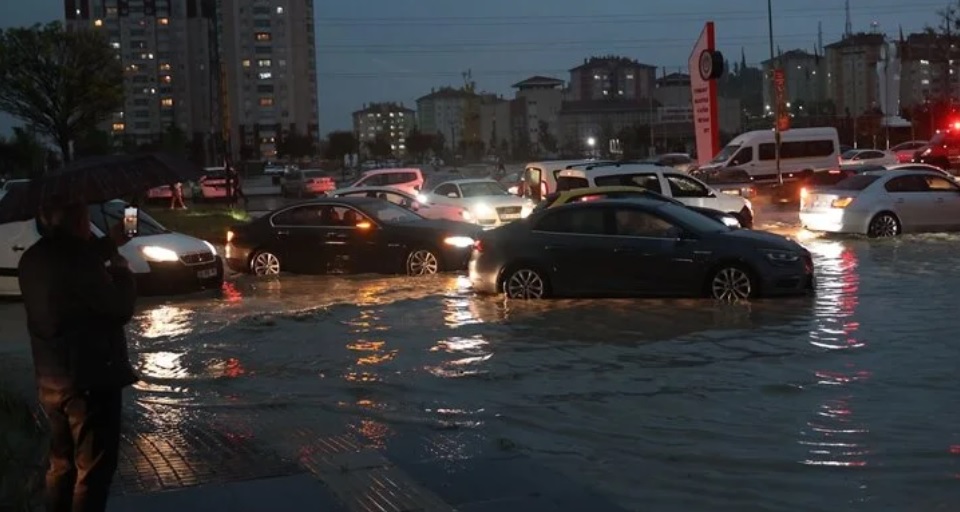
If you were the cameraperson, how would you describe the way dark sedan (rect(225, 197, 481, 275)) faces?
facing to the right of the viewer

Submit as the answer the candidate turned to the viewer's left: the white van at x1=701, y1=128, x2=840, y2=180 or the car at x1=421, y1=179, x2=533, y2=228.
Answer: the white van

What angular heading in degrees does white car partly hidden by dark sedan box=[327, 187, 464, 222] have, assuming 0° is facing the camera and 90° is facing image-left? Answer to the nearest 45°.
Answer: approximately 270°

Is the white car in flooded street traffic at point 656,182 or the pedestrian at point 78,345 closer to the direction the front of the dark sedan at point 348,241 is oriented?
the white car in flooded street traffic

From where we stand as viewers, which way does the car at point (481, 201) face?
facing the viewer and to the right of the viewer

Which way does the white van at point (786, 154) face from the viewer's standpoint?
to the viewer's left

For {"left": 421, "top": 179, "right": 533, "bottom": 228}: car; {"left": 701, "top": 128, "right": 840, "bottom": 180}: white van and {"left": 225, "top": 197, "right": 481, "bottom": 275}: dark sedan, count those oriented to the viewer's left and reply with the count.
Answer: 1

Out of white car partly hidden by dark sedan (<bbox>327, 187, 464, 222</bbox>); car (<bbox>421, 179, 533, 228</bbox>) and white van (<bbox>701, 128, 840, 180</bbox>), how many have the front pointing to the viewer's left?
1

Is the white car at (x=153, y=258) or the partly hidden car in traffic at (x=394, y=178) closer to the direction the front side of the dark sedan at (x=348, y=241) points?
the partly hidden car in traffic

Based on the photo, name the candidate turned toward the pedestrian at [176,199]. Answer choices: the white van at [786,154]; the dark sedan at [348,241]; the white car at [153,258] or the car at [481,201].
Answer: the white van

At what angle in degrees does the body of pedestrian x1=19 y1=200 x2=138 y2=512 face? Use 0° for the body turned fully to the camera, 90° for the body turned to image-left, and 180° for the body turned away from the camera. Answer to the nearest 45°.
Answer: approximately 225°

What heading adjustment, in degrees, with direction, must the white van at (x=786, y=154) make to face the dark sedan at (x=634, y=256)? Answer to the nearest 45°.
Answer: approximately 90° to its left

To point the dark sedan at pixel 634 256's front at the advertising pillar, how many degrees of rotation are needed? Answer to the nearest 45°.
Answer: approximately 90° to its left

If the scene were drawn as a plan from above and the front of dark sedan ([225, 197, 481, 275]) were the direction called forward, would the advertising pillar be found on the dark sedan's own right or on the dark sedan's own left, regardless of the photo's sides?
on the dark sedan's own left
